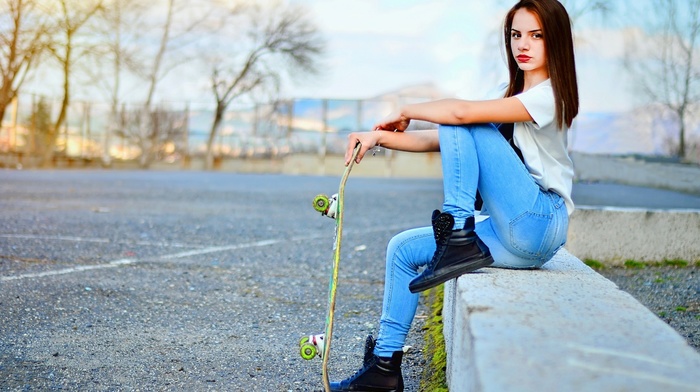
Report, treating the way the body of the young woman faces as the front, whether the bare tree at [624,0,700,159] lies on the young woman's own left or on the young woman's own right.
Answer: on the young woman's own right

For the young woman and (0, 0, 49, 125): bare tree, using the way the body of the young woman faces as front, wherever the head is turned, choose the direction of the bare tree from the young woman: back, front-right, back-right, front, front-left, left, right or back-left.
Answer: front-right

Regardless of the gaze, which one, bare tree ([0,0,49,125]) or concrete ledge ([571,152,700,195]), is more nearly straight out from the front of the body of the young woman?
the bare tree

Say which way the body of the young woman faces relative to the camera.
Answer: to the viewer's left

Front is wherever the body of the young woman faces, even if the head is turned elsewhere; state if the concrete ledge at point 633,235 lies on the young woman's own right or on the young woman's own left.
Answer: on the young woman's own right

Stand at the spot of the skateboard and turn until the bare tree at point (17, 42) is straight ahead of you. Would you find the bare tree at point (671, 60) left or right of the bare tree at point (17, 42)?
right

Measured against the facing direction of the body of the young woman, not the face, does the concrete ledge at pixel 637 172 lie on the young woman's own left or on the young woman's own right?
on the young woman's own right
